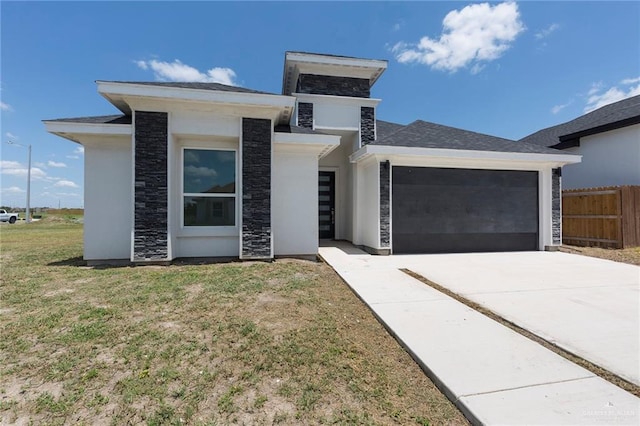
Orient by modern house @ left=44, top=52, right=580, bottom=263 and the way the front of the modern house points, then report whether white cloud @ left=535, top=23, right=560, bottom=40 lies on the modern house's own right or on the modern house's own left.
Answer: on the modern house's own left

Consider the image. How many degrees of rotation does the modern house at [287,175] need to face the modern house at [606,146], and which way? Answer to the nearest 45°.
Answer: approximately 90° to its left

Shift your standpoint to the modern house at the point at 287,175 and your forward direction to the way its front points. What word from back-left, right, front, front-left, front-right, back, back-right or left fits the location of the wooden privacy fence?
left

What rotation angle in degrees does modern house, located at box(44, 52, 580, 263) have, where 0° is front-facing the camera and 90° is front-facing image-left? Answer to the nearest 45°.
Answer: approximately 0°

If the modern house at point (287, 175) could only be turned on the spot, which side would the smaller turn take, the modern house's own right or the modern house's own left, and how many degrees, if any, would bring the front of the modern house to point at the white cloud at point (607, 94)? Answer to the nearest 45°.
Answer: approximately 135° to the modern house's own left
